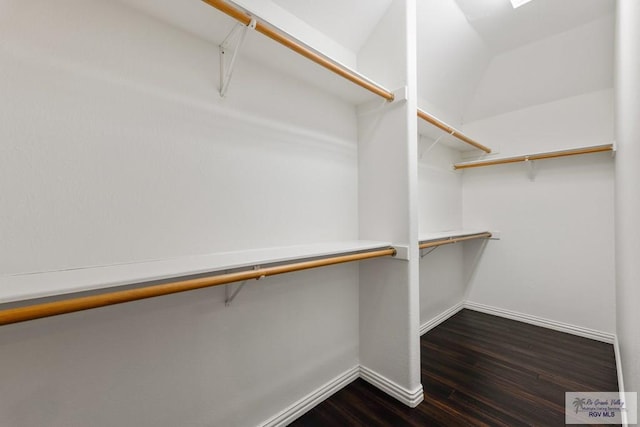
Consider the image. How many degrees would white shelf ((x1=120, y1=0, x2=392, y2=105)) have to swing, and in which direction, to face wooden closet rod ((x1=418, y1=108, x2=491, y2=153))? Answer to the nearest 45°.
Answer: approximately 45° to its left

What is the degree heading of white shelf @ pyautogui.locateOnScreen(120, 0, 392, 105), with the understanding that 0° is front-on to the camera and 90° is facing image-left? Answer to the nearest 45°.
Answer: approximately 315°

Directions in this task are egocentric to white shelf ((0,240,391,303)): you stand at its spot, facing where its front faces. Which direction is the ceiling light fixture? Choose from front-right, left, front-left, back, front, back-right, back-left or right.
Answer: front-left

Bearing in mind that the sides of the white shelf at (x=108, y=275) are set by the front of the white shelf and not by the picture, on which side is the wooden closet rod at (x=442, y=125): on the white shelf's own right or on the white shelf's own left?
on the white shelf's own left

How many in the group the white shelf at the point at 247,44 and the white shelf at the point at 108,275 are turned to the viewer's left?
0

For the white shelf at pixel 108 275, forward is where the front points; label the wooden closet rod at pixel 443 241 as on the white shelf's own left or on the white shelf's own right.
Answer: on the white shelf's own left

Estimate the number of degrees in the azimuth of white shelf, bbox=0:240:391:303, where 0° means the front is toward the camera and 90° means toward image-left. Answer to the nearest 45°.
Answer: approximately 315°
